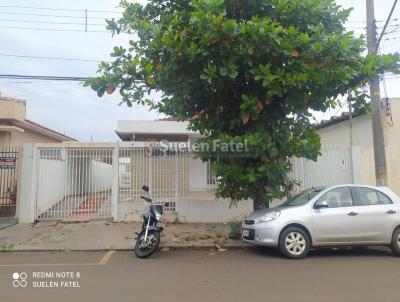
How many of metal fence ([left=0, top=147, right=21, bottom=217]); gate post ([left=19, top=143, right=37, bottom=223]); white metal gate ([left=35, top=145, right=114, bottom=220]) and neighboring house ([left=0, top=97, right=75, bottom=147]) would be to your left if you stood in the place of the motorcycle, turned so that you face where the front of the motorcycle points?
0

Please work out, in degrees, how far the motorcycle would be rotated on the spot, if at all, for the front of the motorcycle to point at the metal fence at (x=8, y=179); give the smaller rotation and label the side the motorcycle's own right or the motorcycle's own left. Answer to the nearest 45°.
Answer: approximately 90° to the motorcycle's own right

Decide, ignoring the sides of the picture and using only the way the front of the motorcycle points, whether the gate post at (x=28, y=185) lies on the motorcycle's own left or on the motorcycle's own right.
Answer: on the motorcycle's own right

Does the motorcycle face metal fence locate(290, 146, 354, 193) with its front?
no

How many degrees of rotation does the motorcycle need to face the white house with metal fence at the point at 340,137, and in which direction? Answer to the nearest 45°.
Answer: approximately 180°

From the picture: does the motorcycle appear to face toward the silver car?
no
